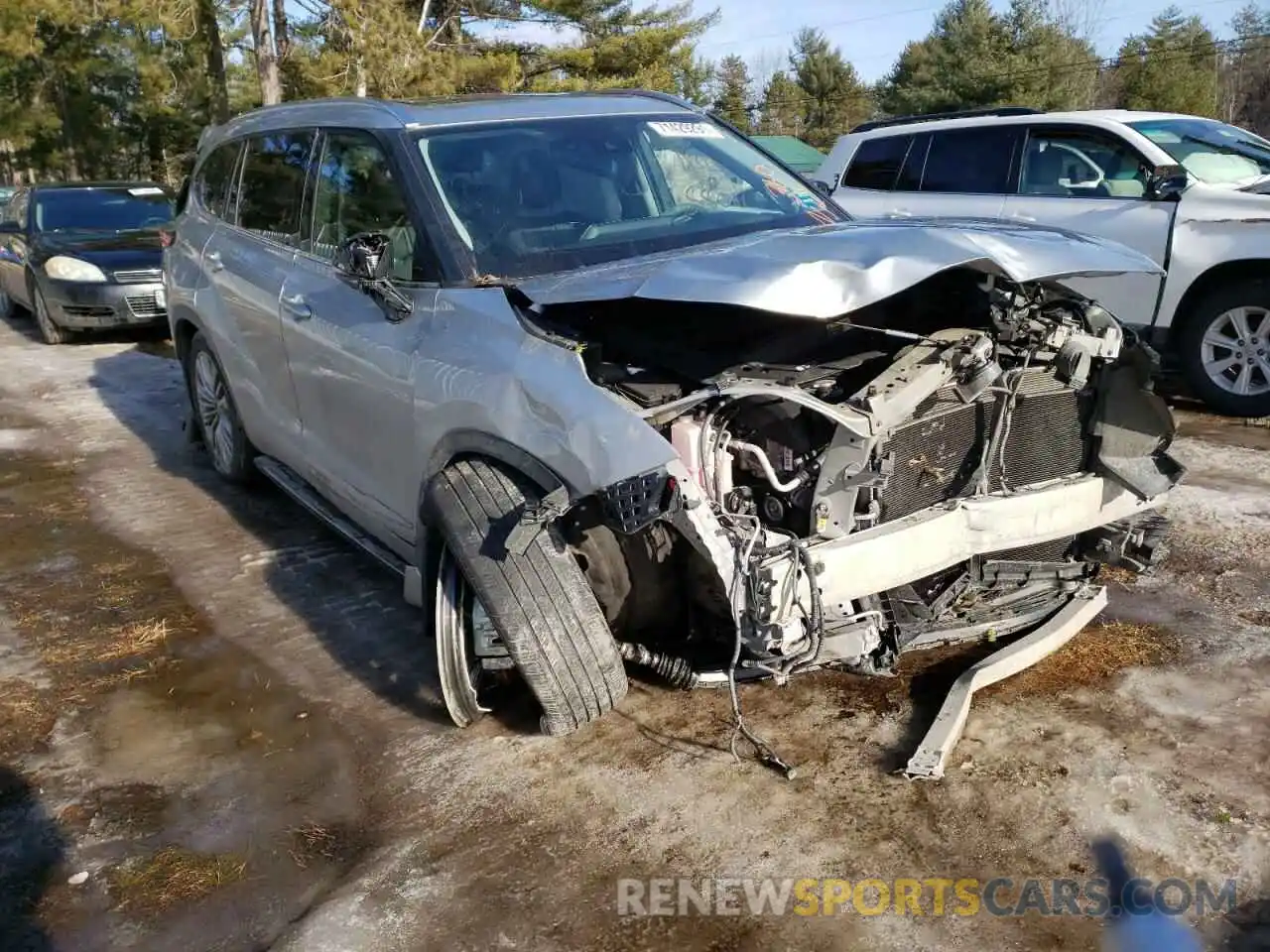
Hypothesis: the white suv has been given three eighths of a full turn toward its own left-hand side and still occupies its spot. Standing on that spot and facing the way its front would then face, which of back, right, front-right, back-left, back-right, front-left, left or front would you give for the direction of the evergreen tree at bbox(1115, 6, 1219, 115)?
front

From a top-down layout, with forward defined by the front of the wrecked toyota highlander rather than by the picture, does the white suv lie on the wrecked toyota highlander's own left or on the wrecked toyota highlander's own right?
on the wrecked toyota highlander's own left

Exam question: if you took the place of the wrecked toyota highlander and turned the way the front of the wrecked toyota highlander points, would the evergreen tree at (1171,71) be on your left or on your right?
on your left

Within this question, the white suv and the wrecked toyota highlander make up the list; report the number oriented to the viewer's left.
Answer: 0

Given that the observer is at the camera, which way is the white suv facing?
facing the viewer and to the right of the viewer
